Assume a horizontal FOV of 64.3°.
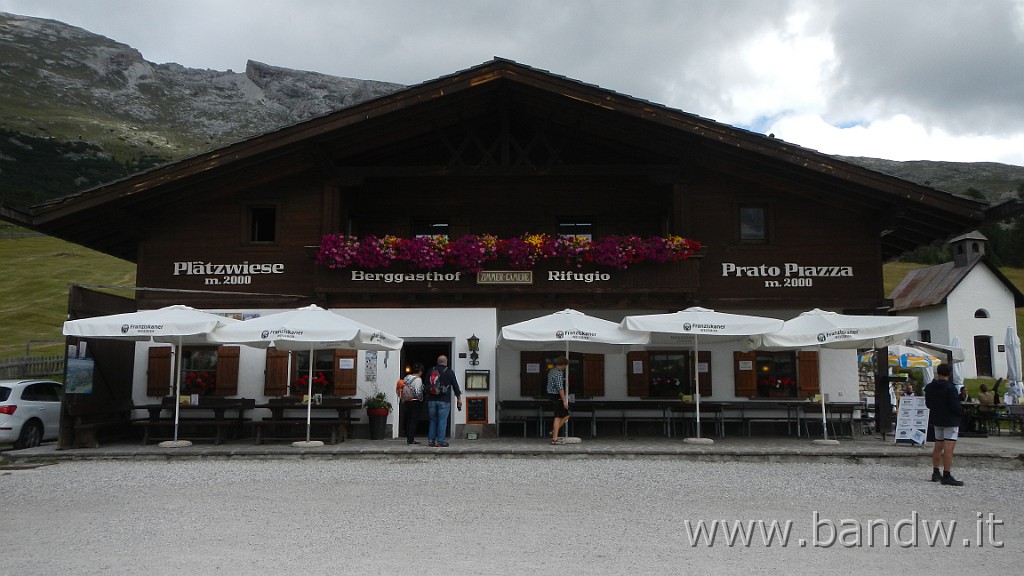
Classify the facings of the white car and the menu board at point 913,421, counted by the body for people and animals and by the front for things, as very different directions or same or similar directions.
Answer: very different directions

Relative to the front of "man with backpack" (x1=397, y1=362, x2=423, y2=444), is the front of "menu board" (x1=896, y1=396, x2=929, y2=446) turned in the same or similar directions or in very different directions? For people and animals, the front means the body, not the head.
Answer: very different directions

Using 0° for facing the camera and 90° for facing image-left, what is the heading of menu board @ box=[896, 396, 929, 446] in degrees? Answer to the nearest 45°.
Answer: approximately 0°

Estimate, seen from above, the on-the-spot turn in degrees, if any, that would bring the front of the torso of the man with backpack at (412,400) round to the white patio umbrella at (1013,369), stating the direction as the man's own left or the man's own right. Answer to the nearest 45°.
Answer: approximately 45° to the man's own right

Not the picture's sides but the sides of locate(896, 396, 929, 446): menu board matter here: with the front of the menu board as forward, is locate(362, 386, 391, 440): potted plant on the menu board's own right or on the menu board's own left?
on the menu board's own right

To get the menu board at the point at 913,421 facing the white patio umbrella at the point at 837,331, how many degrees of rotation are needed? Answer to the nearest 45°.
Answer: approximately 45° to its right
